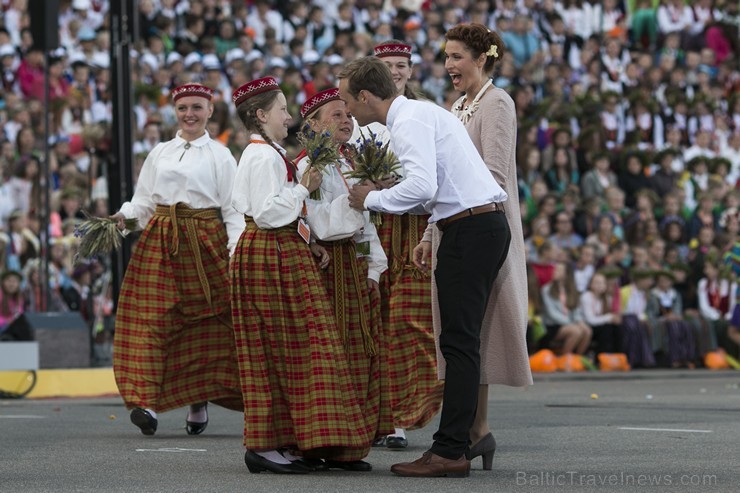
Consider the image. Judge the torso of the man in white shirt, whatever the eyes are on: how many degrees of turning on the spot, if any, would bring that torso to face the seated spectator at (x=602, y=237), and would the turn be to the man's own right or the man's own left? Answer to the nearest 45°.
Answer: approximately 90° to the man's own right

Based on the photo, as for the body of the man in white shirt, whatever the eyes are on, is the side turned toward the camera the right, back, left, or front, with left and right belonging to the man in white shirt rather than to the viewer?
left

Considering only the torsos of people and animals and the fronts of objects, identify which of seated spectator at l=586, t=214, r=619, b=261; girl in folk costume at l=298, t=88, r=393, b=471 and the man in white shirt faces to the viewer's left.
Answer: the man in white shirt

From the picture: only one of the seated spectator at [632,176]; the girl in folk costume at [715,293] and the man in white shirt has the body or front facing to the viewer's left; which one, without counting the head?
the man in white shirt

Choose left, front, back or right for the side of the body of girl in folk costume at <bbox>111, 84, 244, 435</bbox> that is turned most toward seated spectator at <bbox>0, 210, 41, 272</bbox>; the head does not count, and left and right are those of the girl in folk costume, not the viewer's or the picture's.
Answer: back

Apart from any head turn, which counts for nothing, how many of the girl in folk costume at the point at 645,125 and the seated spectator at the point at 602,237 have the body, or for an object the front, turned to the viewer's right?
0

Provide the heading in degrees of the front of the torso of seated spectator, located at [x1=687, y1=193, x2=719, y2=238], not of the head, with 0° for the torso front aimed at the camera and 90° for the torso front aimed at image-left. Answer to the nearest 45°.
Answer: approximately 0°

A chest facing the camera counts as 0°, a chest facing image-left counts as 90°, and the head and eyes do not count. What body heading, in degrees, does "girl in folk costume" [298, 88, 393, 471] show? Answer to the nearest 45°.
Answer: approximately 315°

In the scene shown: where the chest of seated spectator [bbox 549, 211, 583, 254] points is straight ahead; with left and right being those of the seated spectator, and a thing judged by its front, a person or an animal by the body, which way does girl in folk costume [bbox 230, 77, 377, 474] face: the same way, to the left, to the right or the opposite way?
to the left

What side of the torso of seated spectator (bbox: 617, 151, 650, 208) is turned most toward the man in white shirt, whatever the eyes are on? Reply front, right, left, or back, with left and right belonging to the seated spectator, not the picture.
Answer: front

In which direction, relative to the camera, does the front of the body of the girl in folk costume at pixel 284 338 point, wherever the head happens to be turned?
to the viewer's right

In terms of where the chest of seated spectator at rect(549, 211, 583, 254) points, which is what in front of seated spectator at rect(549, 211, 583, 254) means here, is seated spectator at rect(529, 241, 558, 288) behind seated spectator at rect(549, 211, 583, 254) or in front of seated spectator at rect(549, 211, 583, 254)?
in front

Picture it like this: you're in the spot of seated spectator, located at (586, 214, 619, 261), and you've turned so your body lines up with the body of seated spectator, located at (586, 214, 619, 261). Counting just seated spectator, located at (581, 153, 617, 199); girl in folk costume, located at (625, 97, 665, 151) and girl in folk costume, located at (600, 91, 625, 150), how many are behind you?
3
